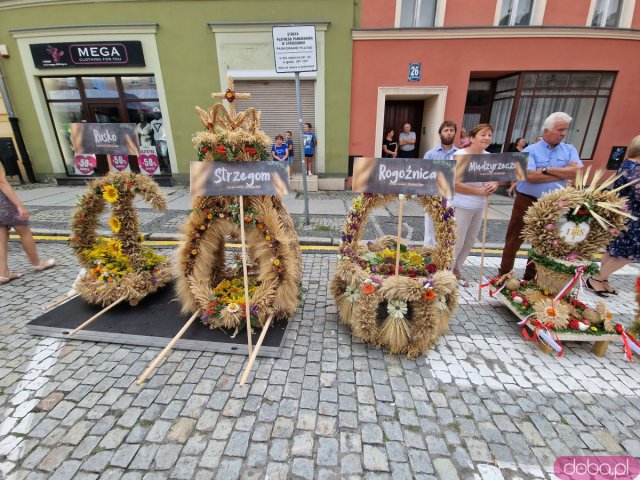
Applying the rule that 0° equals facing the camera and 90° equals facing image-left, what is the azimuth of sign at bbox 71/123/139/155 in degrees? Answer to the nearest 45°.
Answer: approximately 0°

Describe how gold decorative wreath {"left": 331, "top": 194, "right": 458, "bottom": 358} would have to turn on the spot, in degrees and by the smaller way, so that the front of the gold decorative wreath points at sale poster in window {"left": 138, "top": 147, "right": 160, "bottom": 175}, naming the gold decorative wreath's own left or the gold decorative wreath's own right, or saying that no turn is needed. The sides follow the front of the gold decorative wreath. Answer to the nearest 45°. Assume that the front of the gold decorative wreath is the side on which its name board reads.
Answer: approximately 135° to the gold decorative wreath's own right

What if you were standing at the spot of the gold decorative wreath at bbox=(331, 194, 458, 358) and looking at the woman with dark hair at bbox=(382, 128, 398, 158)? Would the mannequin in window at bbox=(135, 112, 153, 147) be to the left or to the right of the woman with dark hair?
left

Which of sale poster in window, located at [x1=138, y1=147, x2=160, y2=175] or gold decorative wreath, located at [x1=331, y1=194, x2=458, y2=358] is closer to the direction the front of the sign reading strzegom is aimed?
the gold decorative wreath

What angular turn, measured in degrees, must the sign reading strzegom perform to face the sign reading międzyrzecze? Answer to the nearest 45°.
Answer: approximately 90° to its left
